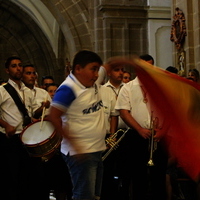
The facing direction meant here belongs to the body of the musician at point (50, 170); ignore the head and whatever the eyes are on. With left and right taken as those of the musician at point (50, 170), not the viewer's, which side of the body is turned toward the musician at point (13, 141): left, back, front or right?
right

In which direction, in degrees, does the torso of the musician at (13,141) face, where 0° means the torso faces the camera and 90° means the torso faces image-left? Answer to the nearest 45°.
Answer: approximately 315°

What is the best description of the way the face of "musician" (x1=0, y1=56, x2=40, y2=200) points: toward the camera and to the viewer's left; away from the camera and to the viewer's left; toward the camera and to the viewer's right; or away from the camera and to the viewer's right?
toward the camera and to the viewer's right
